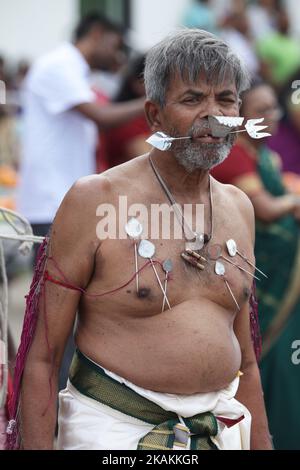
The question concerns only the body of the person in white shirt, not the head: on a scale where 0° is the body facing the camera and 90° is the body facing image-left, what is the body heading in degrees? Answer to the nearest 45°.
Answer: approximately 270°

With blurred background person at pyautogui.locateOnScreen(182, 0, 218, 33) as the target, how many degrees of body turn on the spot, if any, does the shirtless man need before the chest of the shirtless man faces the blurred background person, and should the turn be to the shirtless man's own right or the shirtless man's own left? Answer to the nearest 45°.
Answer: approximately 135° to the shirtless man's own left

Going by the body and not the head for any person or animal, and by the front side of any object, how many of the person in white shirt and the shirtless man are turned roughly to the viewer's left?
0

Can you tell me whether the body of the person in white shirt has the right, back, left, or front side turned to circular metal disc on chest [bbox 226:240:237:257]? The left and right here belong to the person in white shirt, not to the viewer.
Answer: right

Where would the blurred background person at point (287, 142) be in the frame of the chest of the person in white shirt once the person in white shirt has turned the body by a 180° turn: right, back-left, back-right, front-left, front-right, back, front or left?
back-right

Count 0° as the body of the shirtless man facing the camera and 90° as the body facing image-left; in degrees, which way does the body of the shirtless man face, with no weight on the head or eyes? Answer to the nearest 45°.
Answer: approximately 315°

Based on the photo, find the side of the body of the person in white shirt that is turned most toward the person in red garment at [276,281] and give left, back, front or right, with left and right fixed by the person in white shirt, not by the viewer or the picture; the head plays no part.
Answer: front

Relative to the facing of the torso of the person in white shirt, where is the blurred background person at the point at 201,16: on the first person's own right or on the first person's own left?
on the first person's own left

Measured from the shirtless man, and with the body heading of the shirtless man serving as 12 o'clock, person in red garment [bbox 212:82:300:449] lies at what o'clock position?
The person in red garment is roughly at 8 o'clock from the shirtless man.
